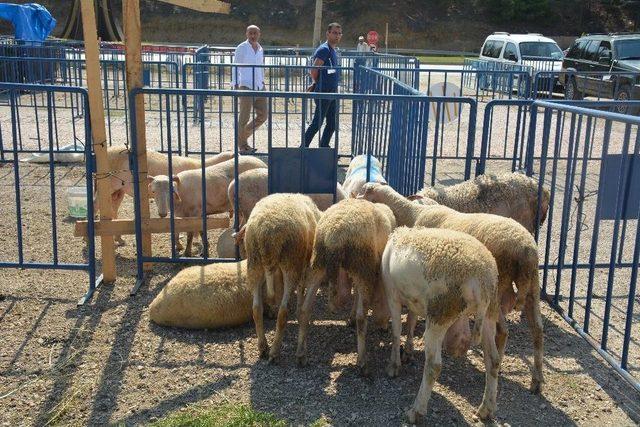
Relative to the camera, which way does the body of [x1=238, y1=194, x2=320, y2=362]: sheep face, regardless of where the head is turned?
away from the camera

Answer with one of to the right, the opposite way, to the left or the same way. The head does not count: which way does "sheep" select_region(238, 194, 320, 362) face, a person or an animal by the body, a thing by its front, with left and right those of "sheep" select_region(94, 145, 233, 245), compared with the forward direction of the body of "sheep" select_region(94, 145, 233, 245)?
to the right

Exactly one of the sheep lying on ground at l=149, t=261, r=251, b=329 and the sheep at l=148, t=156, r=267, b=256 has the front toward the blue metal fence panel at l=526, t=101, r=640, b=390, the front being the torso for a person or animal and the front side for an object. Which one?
the sheep lying on ground

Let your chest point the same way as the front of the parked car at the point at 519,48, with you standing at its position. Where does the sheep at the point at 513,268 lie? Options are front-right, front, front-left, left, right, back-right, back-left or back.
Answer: front-right

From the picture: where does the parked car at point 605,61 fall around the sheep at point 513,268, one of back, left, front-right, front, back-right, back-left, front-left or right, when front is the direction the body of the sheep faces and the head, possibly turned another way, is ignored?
front-right

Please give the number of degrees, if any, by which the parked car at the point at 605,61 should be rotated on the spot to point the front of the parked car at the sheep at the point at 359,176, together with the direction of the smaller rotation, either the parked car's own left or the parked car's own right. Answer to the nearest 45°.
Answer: approximately 45° to the parked car's own right

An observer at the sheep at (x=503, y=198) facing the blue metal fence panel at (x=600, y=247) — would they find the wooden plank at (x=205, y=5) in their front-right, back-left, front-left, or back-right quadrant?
back-right

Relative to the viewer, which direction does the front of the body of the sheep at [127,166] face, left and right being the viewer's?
facing to the left of the viewer

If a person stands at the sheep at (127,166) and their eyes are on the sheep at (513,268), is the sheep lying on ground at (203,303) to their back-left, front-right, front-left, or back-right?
front-right

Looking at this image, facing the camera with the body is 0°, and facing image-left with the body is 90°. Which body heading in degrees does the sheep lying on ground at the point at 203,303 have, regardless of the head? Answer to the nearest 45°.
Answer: approximately 270°

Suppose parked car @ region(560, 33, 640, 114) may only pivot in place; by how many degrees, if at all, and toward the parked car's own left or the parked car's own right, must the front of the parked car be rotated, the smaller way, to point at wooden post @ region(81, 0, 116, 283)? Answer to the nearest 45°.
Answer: approximately 45° to the parked car's own right
